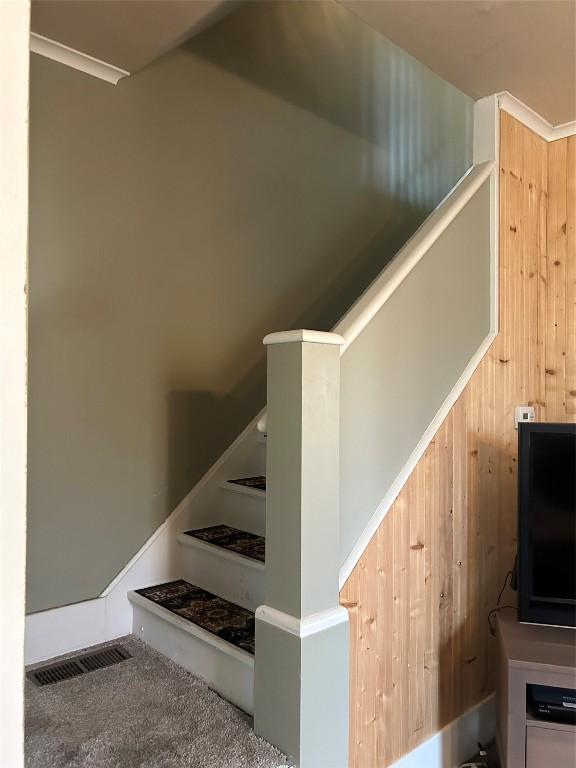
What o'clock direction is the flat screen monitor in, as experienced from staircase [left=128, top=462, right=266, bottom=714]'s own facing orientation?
The flat screen monitor is roughly at 8 o'clock from the staircase.

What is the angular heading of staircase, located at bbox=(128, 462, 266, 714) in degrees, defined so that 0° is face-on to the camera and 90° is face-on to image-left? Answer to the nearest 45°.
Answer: approximately 45°

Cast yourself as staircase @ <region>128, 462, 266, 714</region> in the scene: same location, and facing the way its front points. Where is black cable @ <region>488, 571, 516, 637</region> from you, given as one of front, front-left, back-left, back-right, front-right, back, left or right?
back-left

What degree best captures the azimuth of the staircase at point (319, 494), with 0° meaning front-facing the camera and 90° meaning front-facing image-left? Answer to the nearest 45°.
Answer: approximately 45°

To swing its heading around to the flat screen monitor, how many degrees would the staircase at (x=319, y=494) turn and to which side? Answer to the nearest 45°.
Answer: approximately 135° to its left
